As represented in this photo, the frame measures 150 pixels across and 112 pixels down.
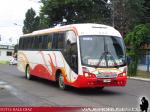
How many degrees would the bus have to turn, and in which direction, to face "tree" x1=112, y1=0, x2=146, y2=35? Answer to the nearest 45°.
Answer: approximately 135° to its left

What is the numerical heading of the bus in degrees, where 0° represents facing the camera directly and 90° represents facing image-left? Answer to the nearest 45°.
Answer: approximately 315°
